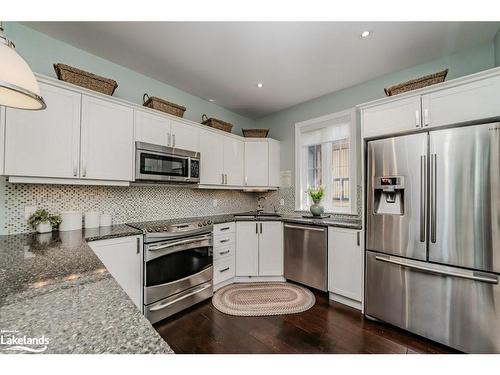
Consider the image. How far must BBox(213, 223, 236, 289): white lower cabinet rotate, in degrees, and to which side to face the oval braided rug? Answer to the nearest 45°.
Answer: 0° — it already faces it

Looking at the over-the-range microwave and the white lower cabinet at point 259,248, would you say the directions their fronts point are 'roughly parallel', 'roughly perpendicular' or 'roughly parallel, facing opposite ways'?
roughly perpendicular

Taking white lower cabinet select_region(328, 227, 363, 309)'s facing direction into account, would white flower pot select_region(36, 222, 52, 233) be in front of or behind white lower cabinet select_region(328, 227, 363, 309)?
in front

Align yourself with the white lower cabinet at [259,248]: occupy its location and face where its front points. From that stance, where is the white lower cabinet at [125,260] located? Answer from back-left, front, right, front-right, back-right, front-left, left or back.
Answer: front-right

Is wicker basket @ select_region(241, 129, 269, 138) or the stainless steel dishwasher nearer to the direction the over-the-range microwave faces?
the stainless steel dishwasher

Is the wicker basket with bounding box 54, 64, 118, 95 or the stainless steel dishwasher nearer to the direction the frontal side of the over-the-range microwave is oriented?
the stainless steel dishwasher

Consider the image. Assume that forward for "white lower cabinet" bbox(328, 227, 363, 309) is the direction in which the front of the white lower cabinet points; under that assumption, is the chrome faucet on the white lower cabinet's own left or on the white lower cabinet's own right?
on the white lower cabinet's own right

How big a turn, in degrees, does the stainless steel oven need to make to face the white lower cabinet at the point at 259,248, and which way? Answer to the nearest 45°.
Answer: approximately 90° to its left
